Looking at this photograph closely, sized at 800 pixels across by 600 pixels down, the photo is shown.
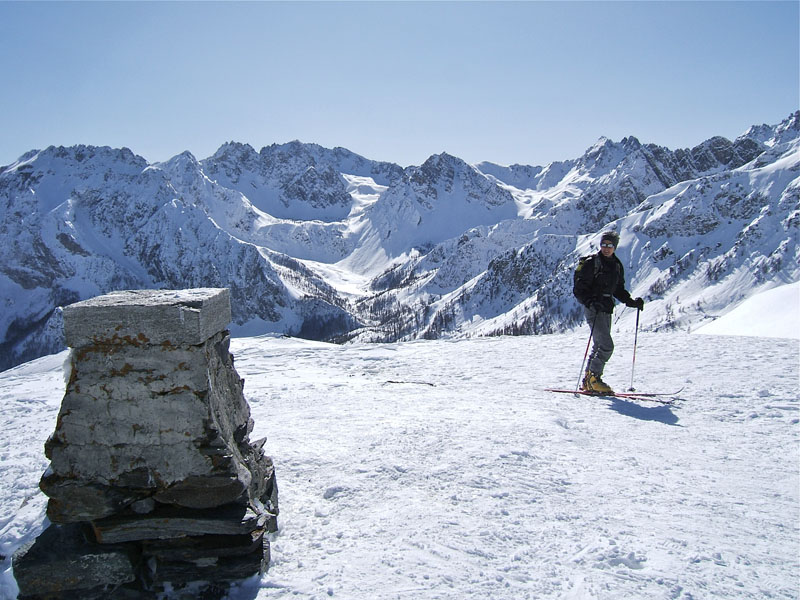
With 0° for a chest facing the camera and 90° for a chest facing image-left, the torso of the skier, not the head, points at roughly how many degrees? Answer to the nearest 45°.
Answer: approximately 315°

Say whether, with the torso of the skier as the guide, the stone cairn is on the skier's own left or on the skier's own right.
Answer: on the skier's own right
